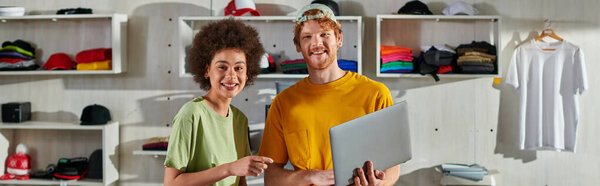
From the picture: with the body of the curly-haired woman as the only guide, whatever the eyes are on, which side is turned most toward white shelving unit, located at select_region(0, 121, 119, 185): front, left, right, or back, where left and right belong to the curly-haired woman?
back

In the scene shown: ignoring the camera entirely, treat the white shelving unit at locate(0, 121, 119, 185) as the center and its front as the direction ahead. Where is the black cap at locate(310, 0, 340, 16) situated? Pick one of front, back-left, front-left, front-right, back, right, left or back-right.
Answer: front-left

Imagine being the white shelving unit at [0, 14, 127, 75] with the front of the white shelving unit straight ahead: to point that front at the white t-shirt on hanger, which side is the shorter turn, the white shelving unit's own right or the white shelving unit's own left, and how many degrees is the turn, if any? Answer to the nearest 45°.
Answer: approximately 45° to the white shelving unit's own left

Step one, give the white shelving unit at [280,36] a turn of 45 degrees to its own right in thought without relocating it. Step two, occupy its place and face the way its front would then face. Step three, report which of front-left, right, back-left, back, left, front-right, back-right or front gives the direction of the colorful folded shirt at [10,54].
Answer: front-right

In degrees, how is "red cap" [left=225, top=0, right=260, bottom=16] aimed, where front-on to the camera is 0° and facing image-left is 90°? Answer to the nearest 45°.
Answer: approximately 315°

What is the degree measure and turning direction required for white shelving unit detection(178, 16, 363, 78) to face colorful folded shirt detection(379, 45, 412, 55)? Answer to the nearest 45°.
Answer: approximately 90° to its left

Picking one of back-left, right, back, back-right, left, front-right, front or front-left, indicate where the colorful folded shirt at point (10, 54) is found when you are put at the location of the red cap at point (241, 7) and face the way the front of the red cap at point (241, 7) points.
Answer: back-right

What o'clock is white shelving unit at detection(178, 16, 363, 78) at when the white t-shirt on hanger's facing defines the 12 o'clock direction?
The white shelving unit is roughly at 2 o'clock from the white t-shirt on hanger.

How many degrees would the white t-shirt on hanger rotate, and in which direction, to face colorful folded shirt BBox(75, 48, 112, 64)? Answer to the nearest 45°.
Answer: approximately 45° to its right
